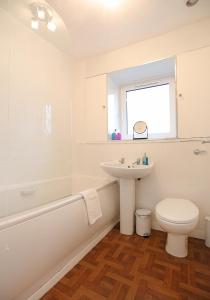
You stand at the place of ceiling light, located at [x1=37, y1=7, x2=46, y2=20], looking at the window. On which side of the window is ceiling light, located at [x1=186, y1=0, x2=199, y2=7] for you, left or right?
right

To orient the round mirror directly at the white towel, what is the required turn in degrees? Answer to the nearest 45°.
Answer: approximately 45° to its right

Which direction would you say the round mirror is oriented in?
toward the camera

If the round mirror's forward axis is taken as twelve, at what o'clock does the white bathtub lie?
The white bathtub is roughly at 1 o'clock from the round mirror.

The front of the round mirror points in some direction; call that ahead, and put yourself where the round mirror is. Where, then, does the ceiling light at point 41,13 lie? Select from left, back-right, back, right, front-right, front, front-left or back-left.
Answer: front-right

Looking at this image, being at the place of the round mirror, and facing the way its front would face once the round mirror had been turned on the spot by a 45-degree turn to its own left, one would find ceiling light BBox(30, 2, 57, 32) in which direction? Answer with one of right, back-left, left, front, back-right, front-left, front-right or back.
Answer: right

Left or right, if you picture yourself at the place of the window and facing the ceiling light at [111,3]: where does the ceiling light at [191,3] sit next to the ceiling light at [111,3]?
left
